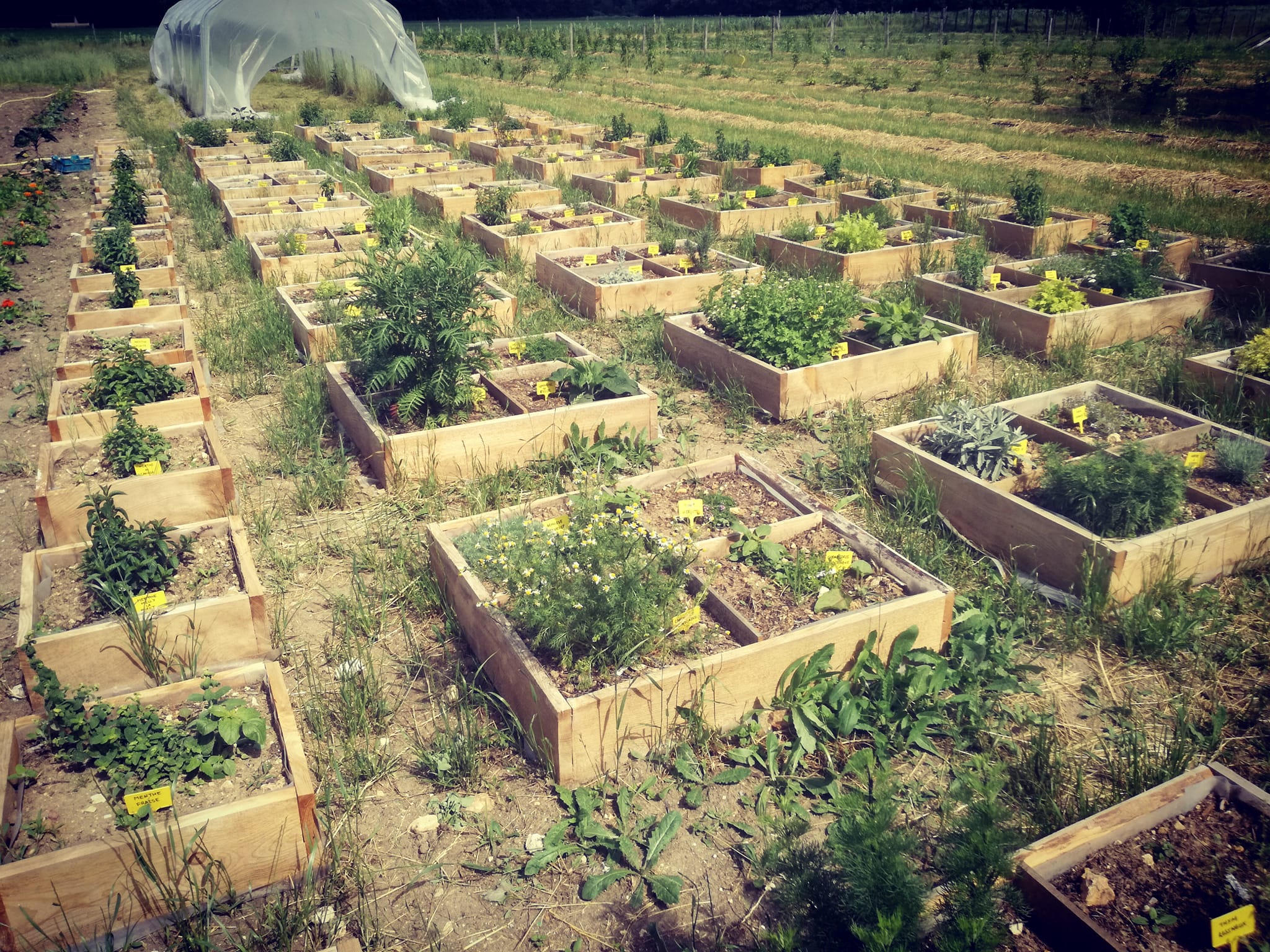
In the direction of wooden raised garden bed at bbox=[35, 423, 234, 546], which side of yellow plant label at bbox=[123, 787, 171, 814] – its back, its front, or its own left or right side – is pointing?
back

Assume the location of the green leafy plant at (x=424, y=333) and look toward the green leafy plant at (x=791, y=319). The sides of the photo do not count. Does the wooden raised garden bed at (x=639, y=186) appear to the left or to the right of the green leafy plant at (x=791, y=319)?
left

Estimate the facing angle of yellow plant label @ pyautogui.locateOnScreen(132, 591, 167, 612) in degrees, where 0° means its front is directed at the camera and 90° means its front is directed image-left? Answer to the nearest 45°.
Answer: approximately 0°

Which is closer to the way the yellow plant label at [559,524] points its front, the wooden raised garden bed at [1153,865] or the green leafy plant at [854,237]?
the wooden raised garden bed

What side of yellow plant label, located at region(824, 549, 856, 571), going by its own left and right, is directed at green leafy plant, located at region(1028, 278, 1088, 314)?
back

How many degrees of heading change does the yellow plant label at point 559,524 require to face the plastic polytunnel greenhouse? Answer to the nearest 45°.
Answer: approximately 180°

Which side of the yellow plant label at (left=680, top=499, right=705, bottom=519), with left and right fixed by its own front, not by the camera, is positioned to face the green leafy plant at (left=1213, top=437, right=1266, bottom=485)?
left
